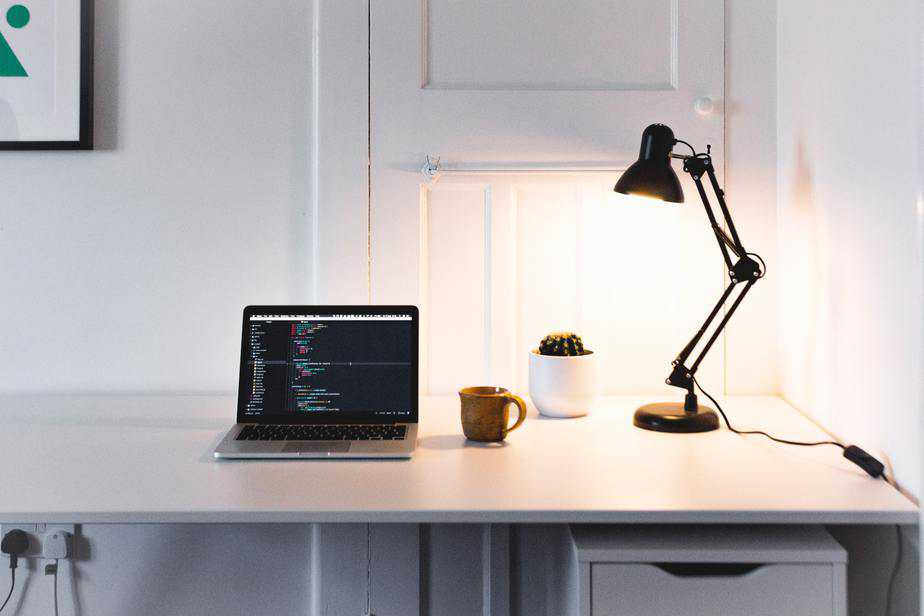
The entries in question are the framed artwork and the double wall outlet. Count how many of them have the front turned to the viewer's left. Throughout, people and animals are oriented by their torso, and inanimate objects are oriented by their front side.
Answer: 0

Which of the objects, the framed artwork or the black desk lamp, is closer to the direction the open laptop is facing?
the black desk lamp

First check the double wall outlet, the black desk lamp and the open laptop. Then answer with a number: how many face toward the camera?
2

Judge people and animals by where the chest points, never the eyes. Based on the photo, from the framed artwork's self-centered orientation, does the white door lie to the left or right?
on its left

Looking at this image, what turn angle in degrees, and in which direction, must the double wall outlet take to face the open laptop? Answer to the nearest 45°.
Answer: approximately 45° to its left

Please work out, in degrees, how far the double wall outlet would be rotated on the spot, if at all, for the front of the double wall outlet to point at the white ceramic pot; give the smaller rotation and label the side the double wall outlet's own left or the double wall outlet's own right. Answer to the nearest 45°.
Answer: approximately 45° to the double wall outlet's own left

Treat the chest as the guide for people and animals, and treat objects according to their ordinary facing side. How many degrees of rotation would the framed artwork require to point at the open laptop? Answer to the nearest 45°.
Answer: approximately 45° to its left

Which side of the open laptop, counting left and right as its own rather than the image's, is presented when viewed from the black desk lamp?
left

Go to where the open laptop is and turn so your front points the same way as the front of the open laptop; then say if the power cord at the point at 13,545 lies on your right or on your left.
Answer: on your right

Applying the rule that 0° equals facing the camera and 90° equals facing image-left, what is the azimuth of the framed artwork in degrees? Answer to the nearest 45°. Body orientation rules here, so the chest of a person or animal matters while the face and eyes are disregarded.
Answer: approximately 0°

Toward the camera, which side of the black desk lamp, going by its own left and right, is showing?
left
